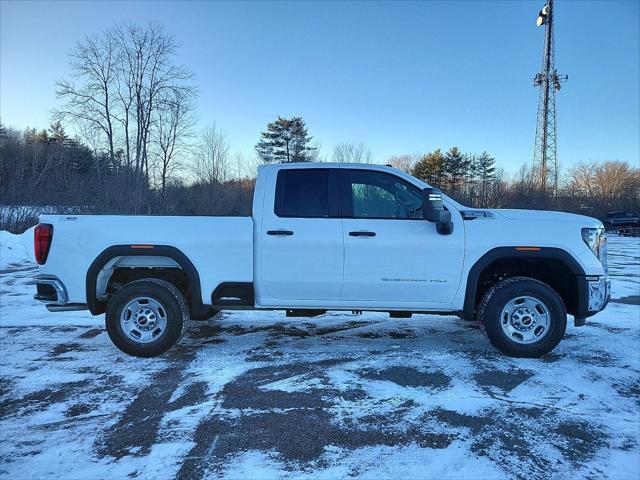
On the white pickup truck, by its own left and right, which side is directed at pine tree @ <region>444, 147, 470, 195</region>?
left

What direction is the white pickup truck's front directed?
to the viewer's right

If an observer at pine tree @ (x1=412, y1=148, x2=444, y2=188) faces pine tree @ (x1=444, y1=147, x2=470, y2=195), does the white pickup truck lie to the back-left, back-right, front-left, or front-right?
back-right

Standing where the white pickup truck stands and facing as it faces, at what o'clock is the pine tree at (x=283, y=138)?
The pine tree is roughly at 9 o'clock from the white pickup truck.
